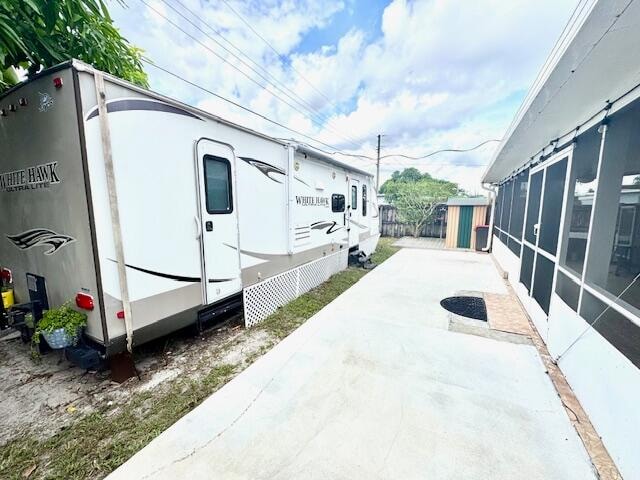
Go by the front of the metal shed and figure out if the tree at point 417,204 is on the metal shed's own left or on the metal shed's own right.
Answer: on the metal shed's own right

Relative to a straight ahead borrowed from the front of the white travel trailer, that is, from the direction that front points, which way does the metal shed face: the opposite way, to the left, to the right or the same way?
the opposite way

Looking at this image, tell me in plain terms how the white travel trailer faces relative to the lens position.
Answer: facing away from the viewer and to the right of the viewer

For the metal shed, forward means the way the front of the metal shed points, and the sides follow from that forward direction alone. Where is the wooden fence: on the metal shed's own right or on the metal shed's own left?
on the metal shed's own right

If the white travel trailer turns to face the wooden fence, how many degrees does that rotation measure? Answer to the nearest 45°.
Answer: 0° — it already faces it

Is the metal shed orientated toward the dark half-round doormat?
yes

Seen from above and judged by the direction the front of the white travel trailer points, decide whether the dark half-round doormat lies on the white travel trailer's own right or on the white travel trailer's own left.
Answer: on the white travel trailer's own right

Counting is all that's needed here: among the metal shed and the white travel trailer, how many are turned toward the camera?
1
